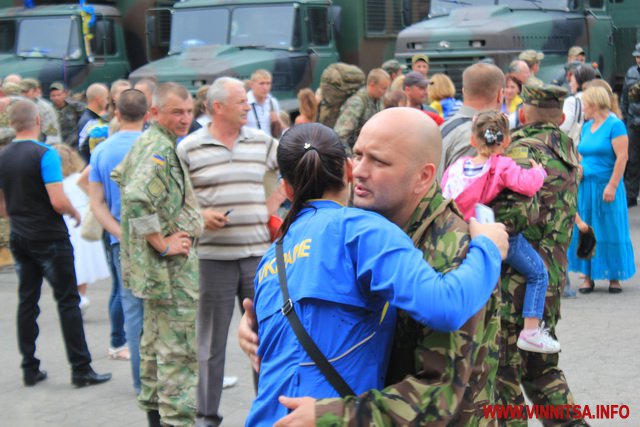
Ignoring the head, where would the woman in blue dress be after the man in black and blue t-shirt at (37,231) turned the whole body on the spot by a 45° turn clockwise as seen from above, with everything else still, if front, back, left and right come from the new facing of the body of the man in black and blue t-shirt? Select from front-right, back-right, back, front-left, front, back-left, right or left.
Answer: front

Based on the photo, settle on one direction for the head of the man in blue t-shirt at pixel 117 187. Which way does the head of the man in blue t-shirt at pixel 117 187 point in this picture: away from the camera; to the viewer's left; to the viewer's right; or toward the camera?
away from the camera

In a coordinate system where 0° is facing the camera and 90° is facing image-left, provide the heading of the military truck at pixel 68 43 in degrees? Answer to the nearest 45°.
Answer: approximately 45°

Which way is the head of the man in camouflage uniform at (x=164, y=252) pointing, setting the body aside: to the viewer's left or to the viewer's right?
to the viewer's right

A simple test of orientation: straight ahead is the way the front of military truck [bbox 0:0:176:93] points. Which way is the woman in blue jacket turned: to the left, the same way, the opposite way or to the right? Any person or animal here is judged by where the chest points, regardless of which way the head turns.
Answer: the opposite way

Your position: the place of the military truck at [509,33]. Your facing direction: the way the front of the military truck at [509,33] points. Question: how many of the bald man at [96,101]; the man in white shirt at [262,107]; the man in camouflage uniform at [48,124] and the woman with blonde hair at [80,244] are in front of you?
4

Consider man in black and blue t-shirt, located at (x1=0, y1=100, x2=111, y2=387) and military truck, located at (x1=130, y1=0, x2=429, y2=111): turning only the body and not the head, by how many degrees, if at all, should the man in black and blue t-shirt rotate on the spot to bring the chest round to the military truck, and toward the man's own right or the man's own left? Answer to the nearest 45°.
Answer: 0° — they already face it

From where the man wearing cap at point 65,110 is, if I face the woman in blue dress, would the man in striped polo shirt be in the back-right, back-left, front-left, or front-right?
front-right

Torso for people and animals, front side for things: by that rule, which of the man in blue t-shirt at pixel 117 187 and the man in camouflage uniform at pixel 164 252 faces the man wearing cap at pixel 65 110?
the man in blue t-shirt

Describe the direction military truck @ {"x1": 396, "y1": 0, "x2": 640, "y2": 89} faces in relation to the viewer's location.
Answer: facing the viewer and to the left of the viewer

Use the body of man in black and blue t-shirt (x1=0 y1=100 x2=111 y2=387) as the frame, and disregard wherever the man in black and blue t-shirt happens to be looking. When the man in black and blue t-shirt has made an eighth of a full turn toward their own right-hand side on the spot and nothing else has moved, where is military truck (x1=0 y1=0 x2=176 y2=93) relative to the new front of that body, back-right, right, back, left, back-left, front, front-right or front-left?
left
